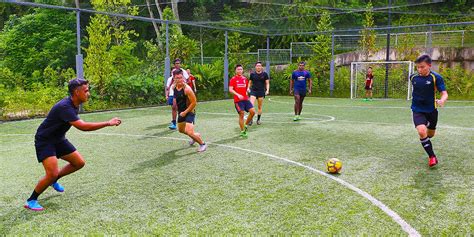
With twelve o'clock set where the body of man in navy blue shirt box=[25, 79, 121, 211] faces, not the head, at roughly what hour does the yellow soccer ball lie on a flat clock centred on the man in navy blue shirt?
The yellow soccer ball is roughly at 12 o'clock from the man in navy blue shirt.

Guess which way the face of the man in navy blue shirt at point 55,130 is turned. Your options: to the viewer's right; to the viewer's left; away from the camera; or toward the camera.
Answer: to the viewer's right

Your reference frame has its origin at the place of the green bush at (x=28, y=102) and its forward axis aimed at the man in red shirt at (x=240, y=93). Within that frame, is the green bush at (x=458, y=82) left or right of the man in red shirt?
left

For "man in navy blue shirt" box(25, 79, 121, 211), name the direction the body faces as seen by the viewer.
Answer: to the viewer's right

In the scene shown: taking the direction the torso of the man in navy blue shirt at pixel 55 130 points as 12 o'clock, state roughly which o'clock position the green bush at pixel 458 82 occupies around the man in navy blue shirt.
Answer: The green bush is roughly at 11 o'clock from the man in navy blue shirt.

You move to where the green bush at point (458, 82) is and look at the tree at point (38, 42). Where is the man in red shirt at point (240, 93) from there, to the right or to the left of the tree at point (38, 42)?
left

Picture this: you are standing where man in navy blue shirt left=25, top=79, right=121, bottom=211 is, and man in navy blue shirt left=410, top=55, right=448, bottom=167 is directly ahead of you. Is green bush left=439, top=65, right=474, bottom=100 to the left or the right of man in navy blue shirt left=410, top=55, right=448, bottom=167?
left

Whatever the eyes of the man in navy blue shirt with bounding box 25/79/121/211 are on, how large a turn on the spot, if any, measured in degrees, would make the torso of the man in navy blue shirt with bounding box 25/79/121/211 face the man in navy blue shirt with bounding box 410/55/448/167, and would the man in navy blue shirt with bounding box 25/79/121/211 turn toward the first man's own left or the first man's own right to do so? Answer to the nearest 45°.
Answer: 0° — they already face them

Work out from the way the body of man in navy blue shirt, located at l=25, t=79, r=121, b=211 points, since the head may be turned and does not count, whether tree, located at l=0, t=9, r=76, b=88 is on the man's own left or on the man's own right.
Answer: on the man's own left

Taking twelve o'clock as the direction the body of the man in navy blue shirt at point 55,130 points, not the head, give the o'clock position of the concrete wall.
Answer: The concrete wall is roughly at 11 o'clock from the man in navy blue shirt.

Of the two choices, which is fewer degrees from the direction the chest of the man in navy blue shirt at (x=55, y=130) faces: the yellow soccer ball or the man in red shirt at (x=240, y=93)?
the yellow soccer ball

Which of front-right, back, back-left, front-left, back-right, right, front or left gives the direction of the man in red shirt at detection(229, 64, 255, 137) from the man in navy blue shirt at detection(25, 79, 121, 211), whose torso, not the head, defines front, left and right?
front-left

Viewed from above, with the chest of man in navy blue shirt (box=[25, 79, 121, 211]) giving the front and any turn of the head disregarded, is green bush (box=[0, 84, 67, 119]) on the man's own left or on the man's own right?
on the man's own left
